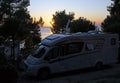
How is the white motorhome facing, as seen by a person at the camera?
facing the viewer and to the left of the viewer
